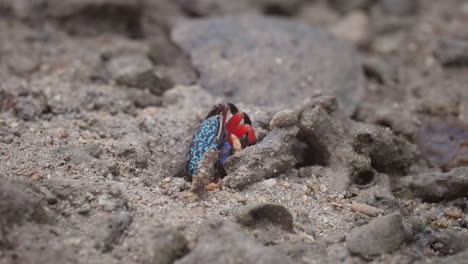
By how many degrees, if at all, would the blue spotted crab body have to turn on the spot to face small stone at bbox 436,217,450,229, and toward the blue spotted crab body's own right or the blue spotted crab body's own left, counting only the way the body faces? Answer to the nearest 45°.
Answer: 0° — it already faces it

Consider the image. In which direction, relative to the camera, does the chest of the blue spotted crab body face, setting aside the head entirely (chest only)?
to the viewer's right

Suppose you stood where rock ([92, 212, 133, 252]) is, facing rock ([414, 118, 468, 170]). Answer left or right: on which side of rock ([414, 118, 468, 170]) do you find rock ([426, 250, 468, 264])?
right

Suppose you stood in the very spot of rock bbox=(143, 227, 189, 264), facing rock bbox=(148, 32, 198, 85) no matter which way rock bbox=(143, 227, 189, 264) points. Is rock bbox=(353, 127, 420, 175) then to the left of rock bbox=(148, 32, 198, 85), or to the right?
right

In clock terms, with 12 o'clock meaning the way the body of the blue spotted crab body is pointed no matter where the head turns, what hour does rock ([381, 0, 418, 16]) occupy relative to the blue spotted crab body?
The rock is roughly at 10 o'clock from the blue spotted crab body.

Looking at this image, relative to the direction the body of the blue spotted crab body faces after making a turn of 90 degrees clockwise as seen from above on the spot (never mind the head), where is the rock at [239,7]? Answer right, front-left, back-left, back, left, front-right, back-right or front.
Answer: back

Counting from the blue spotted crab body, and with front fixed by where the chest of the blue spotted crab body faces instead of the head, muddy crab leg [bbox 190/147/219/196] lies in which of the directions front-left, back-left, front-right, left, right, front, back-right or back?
right

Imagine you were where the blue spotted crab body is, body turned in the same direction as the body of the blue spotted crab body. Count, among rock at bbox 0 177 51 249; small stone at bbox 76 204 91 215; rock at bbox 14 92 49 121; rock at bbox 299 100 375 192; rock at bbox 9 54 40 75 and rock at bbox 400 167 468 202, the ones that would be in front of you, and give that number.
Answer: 2

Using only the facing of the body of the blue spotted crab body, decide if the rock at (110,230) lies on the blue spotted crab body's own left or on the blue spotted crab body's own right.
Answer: on the blue spotted crab body's own right

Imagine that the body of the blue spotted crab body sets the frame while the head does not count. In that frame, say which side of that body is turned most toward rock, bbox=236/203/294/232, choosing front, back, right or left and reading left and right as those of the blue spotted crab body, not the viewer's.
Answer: right

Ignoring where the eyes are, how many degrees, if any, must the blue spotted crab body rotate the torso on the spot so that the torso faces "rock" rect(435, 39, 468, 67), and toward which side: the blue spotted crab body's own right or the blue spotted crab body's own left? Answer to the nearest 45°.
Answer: approximately 45° to the blue spotted crab body's own left

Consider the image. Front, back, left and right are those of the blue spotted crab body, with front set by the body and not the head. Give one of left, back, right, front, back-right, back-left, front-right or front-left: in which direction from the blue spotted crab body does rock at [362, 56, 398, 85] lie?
front-left

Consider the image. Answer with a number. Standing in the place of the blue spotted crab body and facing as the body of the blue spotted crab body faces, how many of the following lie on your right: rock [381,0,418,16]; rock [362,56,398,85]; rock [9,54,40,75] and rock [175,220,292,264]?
1

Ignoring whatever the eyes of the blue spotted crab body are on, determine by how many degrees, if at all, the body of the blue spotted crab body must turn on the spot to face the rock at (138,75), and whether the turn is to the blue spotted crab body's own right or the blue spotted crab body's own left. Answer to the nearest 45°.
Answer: approximately 135° to the blue spotted crab body's own left

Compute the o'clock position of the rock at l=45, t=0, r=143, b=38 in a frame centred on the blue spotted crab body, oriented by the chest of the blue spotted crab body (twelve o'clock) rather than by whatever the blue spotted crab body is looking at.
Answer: The rock is roughly at 8 o'clock from the blue spotted crab body.
